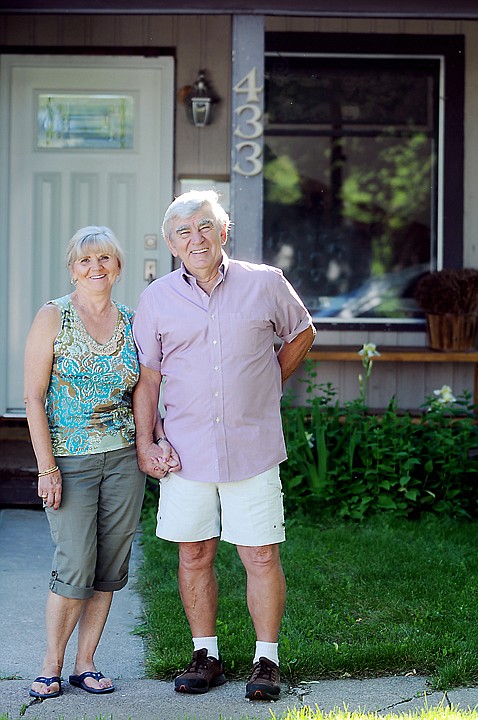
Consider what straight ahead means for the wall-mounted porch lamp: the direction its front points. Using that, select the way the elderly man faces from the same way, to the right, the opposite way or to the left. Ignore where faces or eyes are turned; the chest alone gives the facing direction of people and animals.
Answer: the same way

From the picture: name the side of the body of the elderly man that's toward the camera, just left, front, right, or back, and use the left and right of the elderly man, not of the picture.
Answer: front

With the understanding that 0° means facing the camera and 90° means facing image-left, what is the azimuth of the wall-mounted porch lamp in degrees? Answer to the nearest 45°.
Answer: approximately 0°

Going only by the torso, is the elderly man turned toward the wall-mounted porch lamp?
no

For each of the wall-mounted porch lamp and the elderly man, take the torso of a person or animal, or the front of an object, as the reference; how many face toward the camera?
2

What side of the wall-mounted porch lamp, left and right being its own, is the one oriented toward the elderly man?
front

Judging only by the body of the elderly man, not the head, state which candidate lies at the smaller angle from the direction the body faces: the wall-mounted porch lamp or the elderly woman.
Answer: the elderly woman

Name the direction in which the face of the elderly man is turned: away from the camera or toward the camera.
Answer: toward the camera

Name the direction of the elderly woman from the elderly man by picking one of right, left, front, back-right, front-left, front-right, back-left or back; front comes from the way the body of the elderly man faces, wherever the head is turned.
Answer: right

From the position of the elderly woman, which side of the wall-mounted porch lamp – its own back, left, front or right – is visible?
front

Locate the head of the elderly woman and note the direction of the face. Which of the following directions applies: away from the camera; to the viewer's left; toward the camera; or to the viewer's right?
toward the camera
